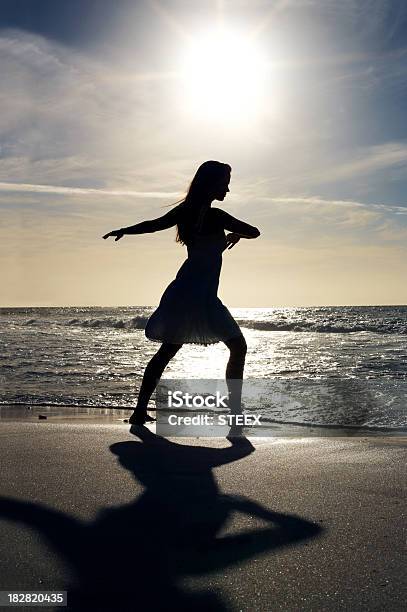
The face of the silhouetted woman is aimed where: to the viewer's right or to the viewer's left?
to the viewer's right

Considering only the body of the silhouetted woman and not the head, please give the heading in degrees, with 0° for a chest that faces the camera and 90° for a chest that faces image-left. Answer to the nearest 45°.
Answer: approximately 270°
